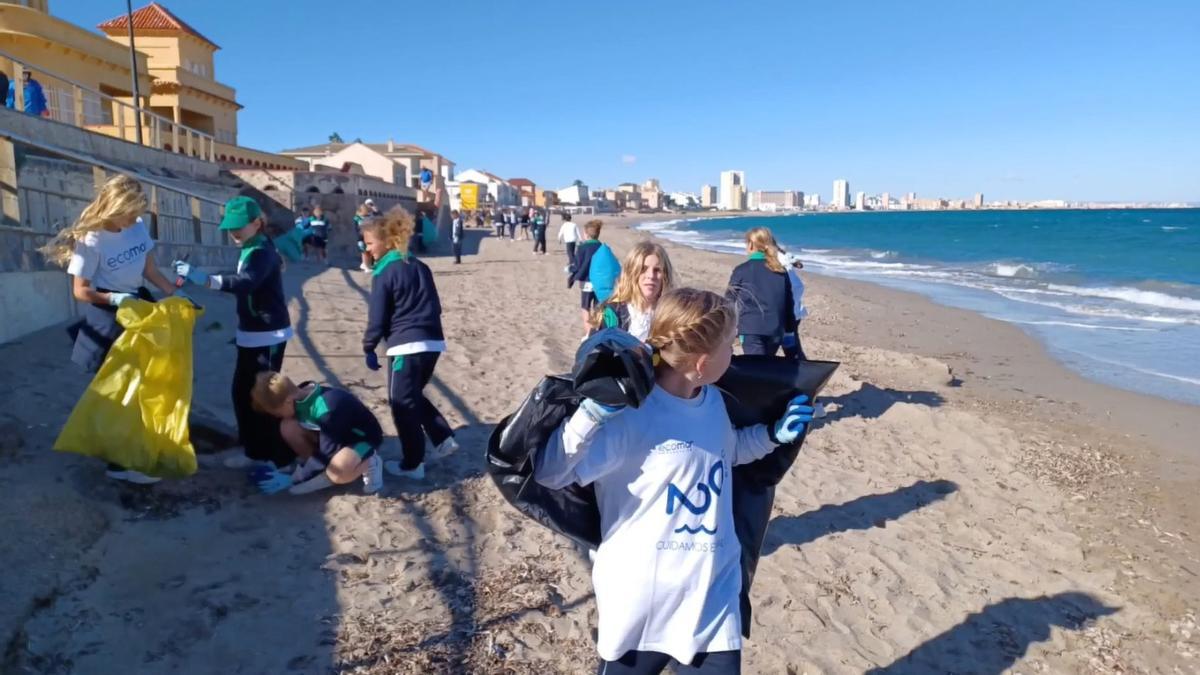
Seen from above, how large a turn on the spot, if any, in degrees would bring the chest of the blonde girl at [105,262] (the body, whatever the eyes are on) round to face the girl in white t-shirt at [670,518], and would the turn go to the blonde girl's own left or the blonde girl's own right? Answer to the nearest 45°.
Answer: approximately 45° to the blonde girl's own right

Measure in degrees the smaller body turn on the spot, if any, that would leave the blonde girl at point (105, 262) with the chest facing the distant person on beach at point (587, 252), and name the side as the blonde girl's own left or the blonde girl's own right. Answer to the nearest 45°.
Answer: approximately 90° to the blonde girl's own left

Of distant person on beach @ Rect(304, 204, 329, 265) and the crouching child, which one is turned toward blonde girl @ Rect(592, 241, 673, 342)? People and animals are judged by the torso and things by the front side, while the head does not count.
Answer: the distant person on beach

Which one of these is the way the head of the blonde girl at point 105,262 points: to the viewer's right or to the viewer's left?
to the viewer's right

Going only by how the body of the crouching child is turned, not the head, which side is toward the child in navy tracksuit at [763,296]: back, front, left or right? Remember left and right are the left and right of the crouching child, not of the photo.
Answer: back

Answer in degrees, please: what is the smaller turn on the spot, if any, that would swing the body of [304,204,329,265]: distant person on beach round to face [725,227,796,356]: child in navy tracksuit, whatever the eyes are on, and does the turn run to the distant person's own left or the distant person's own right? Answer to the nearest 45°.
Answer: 0° — they already face them

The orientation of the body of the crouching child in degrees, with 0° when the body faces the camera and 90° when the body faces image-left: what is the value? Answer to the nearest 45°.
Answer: approximately 90°

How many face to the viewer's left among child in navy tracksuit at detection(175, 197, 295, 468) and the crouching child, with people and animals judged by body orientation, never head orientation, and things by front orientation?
2

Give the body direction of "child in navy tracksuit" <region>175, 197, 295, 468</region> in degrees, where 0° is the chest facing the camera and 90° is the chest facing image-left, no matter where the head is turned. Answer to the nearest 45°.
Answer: approximately 90°

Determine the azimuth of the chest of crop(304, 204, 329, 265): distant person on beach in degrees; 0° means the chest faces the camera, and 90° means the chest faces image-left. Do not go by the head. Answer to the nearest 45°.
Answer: approximately 0°

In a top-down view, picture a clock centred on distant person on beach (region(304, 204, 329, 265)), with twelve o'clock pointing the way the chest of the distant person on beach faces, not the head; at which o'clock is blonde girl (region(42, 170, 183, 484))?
The blonde girl is roughly at 12 o'clock from the distant person on beach.

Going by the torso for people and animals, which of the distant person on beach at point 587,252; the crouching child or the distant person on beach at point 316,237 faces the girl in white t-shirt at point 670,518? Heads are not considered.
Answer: the distant person on beach at point 316,237

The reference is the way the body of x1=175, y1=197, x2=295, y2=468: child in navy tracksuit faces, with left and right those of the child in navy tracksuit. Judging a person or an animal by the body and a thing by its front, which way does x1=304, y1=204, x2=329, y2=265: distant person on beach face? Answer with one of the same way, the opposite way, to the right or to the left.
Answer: to the left
